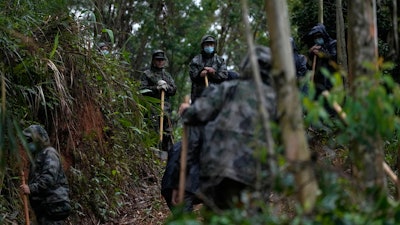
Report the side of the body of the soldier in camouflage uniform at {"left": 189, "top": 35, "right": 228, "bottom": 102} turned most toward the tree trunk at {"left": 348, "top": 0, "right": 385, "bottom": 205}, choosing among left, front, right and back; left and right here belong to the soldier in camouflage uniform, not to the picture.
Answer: front

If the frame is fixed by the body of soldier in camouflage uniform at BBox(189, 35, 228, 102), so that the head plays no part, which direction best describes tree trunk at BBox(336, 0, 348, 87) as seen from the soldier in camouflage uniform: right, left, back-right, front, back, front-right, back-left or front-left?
left

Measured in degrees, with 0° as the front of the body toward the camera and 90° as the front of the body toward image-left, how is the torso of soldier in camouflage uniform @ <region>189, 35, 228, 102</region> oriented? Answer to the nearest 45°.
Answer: approximately 0°
